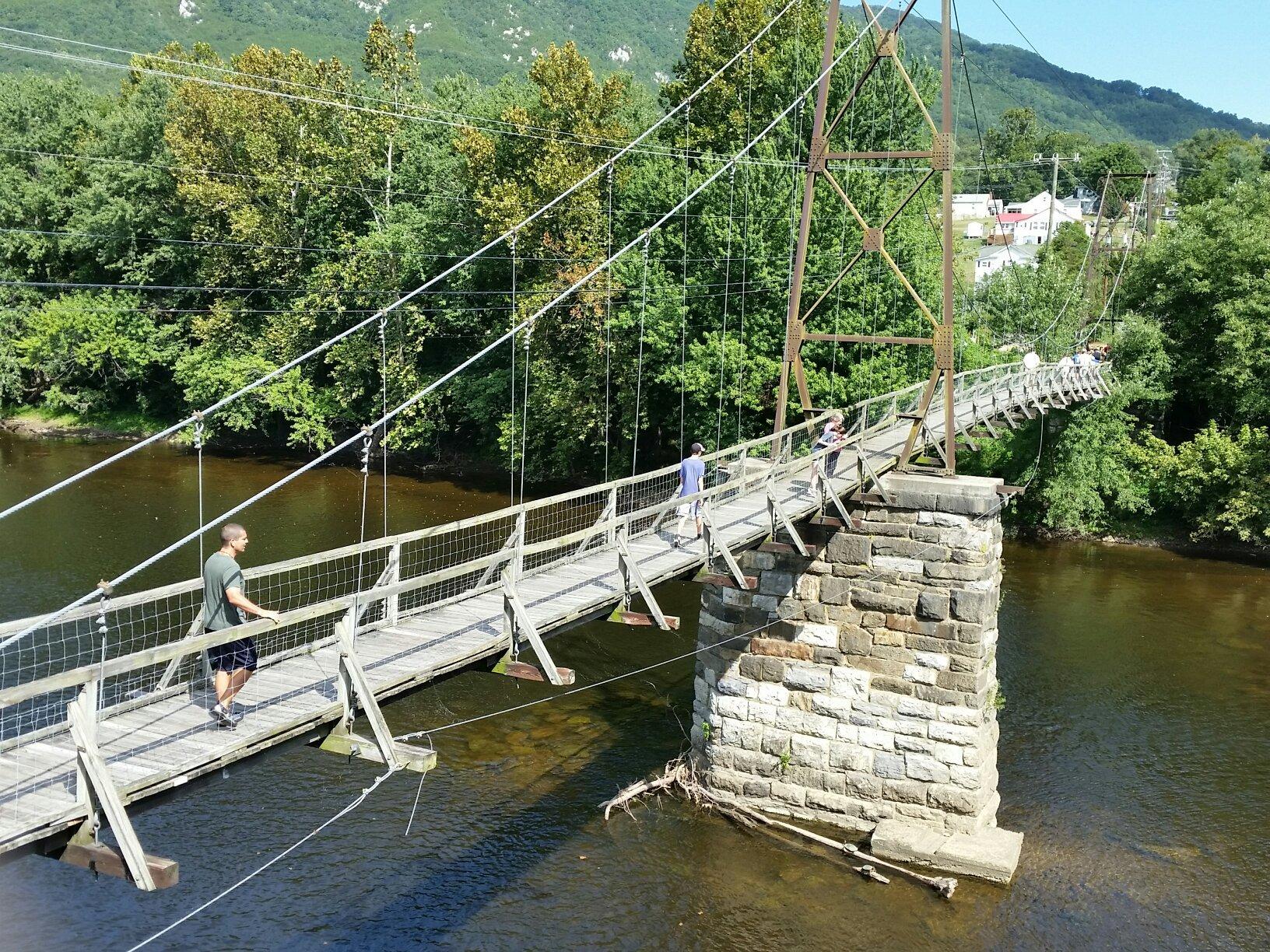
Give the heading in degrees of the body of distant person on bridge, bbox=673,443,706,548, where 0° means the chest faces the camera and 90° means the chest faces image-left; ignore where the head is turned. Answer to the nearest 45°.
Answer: approximately 225°

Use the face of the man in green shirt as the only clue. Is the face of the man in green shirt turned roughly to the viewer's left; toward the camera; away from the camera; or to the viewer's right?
to the viewer's right

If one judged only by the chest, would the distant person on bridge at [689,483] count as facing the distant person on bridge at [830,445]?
yes

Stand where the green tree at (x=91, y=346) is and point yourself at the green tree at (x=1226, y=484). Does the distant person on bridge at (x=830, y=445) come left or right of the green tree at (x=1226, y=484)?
right

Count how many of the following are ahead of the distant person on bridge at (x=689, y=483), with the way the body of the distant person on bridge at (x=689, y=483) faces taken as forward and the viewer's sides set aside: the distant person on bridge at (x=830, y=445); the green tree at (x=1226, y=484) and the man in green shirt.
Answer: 2

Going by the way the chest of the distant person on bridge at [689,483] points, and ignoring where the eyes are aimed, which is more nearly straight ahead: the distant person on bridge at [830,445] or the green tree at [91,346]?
the distant person on bridge

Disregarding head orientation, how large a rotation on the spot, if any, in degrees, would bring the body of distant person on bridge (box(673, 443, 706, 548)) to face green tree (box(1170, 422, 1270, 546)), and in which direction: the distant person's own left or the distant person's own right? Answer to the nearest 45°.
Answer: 0° — they already face it

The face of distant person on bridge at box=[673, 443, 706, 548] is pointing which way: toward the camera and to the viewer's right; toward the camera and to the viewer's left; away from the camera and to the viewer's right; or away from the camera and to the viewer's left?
away from the camera and to the viewer's right

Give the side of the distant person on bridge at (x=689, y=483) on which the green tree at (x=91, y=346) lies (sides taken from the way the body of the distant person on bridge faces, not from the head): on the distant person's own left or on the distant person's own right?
on the distant person's own left

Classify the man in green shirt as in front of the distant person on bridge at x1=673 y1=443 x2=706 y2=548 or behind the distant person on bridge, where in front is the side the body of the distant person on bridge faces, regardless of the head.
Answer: behind

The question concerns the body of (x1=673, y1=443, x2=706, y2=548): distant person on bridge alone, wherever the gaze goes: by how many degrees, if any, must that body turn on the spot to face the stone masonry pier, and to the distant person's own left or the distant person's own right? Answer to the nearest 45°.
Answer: approximately 45° to the distant person's own right
